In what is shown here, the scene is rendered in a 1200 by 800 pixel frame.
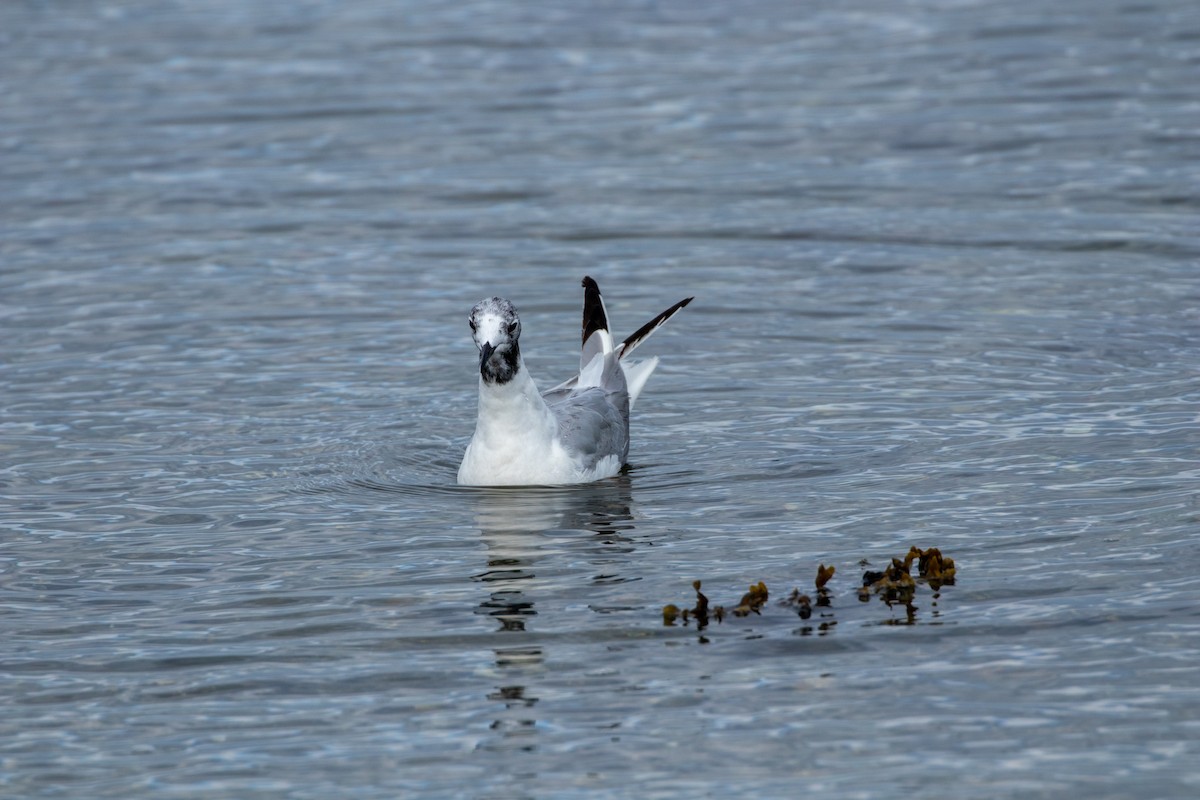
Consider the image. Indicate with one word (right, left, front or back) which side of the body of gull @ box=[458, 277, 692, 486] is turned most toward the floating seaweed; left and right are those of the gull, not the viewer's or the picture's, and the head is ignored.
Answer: left

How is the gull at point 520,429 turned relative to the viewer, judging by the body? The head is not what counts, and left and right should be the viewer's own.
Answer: facing the viewer and to the left of the viewer
